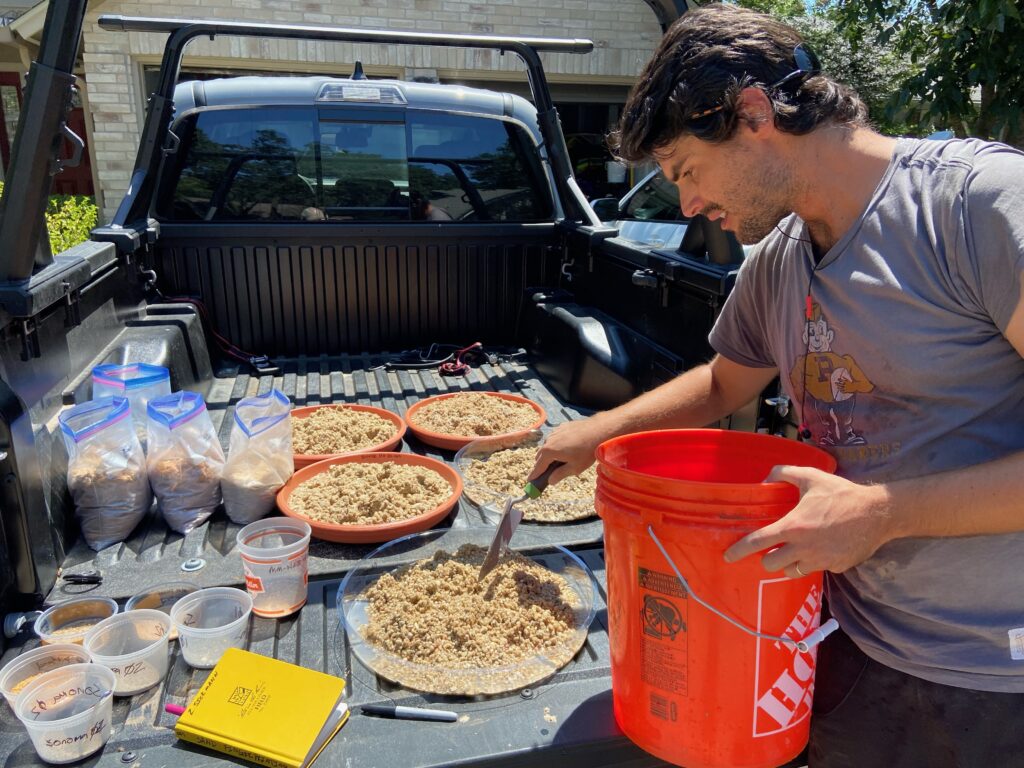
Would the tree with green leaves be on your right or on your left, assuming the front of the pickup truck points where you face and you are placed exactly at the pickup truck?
on your right

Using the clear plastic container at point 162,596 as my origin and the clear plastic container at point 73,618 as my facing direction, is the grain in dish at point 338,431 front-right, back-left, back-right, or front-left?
back-right

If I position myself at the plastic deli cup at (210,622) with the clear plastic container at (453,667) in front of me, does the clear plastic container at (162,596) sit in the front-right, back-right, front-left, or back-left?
back-left

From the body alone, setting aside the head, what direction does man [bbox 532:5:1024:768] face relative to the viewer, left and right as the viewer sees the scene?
facing the viewer and to the left of the viewer

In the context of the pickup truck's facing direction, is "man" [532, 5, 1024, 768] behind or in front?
behind

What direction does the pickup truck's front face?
away from the camera

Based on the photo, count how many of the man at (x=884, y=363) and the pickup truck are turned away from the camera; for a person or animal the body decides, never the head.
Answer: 1

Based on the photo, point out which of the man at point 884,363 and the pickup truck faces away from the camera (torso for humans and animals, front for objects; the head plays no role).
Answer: the pickup truck

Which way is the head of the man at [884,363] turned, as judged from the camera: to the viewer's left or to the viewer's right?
to the viewer's left
